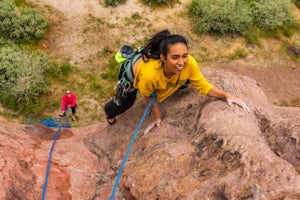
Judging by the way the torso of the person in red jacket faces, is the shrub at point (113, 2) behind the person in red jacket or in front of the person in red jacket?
behind

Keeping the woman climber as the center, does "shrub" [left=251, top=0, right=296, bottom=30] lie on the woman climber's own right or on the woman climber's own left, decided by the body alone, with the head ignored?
on the woman climber's own left

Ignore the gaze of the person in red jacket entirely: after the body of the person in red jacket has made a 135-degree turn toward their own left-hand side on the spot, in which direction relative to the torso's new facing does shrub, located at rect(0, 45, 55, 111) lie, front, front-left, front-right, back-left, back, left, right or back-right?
left

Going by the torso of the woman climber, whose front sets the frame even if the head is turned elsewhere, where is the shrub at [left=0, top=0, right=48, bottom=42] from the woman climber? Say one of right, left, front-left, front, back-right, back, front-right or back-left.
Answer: back

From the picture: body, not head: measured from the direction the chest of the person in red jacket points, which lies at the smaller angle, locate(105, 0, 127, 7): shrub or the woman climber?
the woman climber

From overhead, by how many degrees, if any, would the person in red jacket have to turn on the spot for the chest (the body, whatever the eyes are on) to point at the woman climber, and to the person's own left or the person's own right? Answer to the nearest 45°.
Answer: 0° — they already face them

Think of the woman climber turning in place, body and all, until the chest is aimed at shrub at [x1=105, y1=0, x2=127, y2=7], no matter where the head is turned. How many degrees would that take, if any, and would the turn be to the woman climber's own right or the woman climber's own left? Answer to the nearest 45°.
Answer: approximately 135° to the woman climber's own left

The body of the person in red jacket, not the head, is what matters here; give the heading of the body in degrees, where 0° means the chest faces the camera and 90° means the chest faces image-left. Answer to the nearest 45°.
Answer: approximately 0°

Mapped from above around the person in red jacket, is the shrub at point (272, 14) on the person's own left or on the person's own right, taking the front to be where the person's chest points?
on the person's own left

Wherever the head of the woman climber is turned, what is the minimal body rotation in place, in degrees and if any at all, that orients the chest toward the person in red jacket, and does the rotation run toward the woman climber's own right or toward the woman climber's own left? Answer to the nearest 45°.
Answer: approximately 180°

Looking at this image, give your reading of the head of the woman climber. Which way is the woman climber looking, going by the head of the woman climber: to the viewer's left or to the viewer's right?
to the viewer's right
